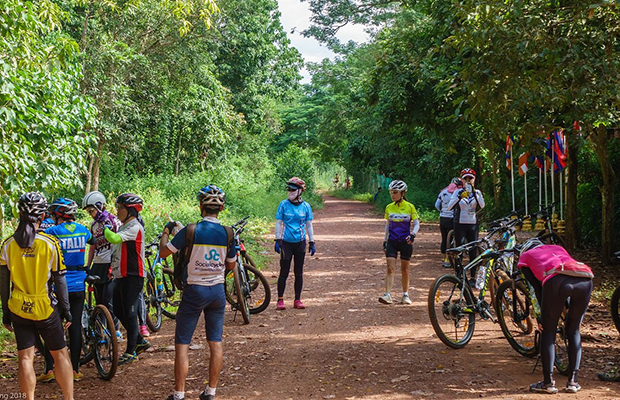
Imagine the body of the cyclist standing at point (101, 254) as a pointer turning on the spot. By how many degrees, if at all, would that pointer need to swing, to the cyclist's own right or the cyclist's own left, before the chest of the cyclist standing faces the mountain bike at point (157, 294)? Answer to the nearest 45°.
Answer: approximately 180°

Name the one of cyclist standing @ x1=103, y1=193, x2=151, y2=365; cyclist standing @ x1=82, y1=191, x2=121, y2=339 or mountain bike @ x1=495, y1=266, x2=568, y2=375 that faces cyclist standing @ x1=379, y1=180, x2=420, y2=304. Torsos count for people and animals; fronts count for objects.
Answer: the mountain bike

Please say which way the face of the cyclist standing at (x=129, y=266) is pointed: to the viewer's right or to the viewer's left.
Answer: to the viewer's left

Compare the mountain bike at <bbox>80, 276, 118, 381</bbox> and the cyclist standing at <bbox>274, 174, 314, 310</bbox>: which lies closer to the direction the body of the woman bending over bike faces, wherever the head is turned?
the cyclist standing

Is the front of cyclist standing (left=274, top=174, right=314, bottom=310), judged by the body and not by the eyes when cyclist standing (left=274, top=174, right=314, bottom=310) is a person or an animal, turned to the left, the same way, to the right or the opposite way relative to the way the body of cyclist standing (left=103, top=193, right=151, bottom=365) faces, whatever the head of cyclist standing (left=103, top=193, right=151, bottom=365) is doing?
to the left

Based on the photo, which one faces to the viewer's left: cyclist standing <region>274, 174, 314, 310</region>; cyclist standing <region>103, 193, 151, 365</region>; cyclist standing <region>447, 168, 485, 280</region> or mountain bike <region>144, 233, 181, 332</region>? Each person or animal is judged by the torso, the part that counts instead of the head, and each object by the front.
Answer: cyclist standing <region>103, 193, 151, 365</region>

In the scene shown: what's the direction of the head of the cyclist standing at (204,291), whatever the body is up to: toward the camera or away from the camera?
away from the camera

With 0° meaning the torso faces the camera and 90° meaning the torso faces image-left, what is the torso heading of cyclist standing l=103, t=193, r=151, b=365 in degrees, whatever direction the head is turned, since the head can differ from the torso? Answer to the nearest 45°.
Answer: approximately 90°

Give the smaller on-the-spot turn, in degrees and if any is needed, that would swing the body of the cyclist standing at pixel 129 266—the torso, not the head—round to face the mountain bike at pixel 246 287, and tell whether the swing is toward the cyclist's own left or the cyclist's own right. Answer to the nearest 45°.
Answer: approximately 135° to the cyclist's own right

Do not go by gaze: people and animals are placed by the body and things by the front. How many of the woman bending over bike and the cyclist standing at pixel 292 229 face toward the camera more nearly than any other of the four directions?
1
